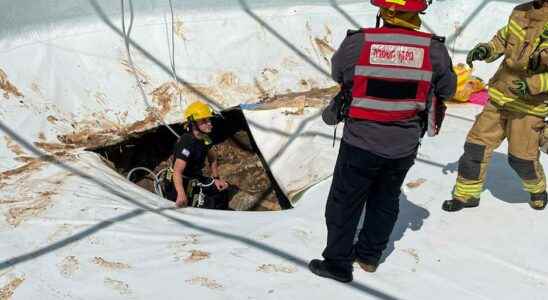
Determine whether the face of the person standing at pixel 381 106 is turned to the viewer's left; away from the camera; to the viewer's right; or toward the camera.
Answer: away from the camera

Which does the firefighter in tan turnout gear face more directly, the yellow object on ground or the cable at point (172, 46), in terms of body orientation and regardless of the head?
the cable

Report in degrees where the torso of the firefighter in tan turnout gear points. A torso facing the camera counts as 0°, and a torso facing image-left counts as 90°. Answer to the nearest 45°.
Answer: approximately 45°

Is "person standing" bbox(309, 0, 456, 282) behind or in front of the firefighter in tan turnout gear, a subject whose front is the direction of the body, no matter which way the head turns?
in front
